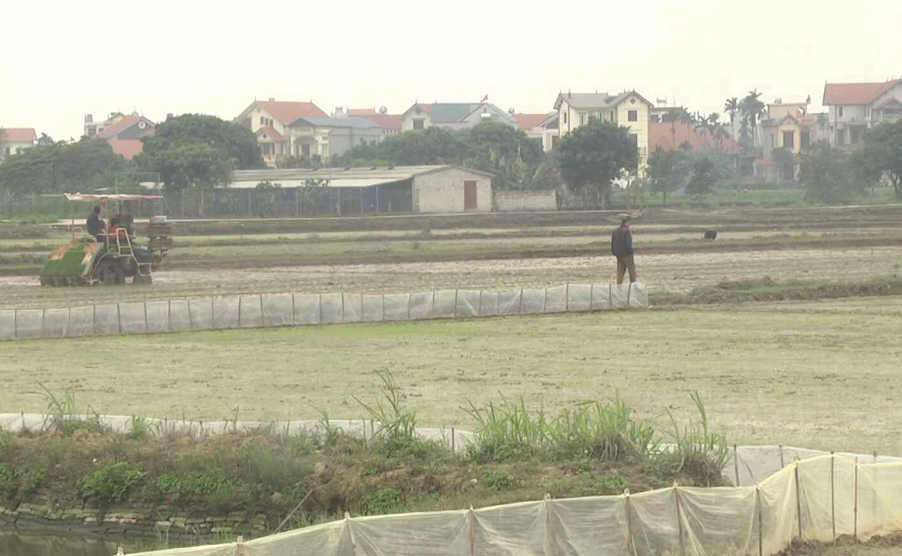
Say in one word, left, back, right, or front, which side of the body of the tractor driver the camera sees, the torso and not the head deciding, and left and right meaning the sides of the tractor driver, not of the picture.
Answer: right

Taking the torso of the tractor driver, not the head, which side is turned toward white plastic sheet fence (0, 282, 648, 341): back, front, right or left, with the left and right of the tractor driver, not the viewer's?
right

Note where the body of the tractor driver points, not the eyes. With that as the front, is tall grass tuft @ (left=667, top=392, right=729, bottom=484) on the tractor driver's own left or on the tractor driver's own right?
on the tractor driver's own right

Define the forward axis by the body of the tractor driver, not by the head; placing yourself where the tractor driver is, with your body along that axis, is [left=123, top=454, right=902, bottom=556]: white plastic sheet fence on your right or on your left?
on your right

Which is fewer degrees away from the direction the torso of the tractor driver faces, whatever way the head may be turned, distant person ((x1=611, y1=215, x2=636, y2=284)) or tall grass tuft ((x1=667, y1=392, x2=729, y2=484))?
the distant person
